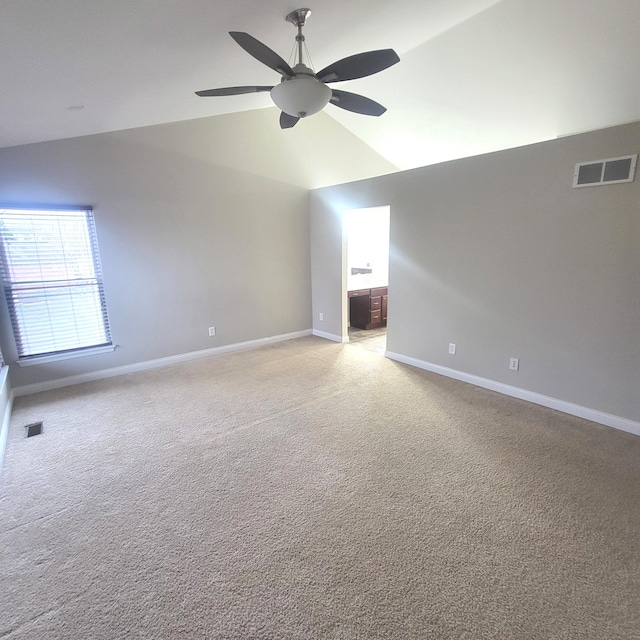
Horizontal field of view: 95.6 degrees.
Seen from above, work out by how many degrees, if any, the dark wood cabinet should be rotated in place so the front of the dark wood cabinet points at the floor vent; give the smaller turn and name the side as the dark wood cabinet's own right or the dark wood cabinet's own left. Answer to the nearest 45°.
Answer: approximately 90° to the dark wood cabinet's own right

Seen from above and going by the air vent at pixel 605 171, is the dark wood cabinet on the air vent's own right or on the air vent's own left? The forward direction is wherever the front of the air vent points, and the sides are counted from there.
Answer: on the air vent's own right

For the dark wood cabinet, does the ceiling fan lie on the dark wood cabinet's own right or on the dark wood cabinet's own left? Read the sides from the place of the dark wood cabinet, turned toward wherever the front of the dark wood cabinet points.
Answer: on the dark wood cabinet's own right

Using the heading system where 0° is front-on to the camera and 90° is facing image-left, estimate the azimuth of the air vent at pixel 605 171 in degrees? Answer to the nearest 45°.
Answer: approximately 45°

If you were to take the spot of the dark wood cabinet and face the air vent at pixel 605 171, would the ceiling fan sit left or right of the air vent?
right

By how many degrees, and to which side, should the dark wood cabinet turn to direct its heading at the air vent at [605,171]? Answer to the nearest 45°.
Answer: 0° — it already faces it
